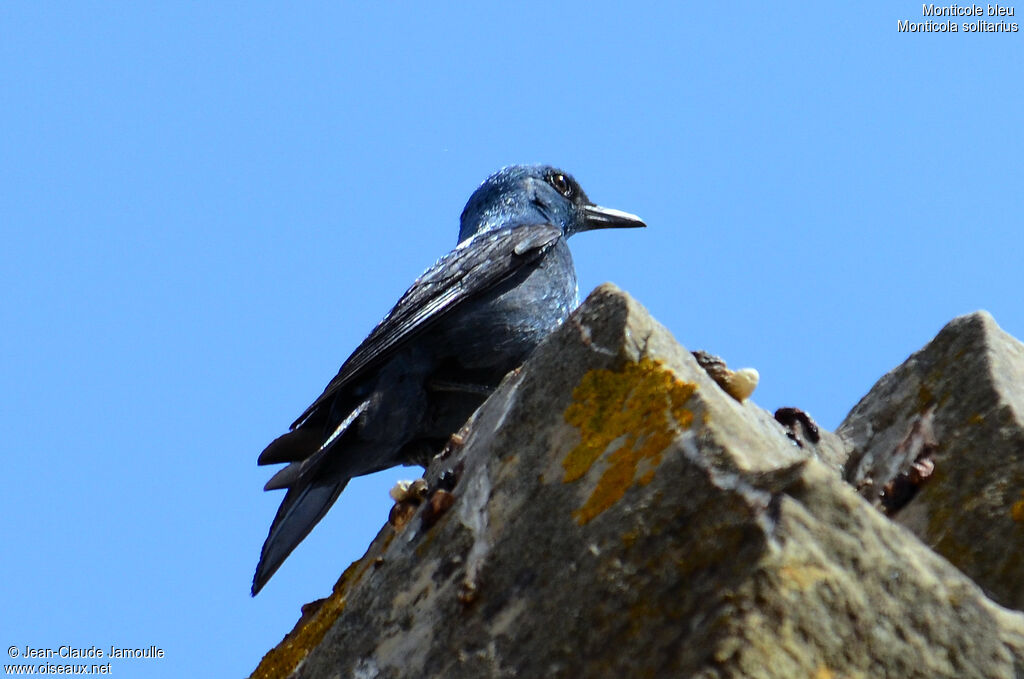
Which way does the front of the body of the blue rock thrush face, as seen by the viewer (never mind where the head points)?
to the viewer's right
